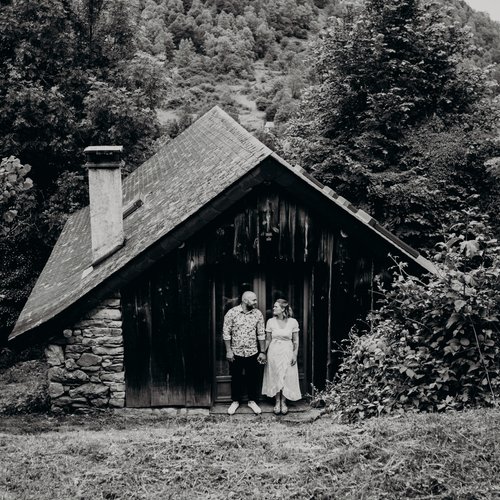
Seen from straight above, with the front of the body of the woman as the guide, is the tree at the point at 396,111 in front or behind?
behind

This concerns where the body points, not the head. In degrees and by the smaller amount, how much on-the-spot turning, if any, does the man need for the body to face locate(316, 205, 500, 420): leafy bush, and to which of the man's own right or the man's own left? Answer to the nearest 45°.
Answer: approximately 45° to the man's own left

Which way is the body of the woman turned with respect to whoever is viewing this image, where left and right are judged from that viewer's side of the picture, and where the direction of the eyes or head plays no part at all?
facing the viewer

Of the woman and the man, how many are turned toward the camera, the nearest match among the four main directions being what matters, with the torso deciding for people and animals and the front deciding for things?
2

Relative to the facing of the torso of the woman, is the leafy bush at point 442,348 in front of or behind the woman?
in front

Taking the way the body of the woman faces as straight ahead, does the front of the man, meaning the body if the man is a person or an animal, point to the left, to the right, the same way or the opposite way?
the same way

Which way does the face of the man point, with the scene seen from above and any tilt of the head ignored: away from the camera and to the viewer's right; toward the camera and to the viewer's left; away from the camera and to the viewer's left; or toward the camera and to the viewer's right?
toward the camera and to the viewer's right

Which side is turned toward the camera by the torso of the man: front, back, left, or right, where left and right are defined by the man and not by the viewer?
front
